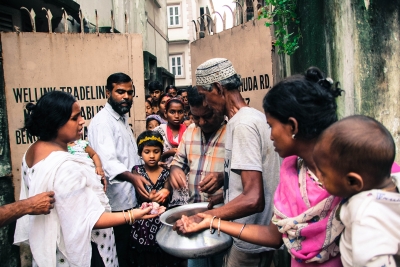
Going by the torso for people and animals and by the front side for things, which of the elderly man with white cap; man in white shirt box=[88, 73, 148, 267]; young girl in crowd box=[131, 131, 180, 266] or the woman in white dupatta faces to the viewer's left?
the elderly man with white cap

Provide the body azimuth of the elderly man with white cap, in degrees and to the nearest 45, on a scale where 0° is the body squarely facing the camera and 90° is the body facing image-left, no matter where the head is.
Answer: approximately 90°

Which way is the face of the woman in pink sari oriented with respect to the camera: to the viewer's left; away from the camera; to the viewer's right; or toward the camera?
to the viewer's left

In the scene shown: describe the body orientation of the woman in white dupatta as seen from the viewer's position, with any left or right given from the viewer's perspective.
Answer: facing to the right of the viewer

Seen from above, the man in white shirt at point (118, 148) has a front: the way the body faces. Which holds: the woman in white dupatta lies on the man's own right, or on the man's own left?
on the man's own right

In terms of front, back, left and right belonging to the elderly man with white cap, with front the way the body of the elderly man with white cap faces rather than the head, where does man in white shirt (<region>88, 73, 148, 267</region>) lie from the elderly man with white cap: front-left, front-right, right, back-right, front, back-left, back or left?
front-right

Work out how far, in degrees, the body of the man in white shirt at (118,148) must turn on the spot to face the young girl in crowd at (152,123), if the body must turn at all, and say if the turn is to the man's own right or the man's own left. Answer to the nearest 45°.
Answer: approximately 135° to the man's own left

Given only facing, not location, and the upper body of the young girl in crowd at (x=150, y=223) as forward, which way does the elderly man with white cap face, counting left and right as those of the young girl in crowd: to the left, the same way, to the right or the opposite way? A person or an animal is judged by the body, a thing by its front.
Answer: to the right

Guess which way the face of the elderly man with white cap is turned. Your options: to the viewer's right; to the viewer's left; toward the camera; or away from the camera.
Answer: to the viewer's left

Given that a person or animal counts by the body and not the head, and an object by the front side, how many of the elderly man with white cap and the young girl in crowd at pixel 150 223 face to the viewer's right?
0

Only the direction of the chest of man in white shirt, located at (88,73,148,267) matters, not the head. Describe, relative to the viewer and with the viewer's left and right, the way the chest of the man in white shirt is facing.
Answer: facing the viewer and to the right of the viewer

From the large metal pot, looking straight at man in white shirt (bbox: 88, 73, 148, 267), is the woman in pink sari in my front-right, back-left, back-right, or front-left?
back-right

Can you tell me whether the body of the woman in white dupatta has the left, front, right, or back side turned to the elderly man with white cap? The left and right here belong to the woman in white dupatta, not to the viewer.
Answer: front

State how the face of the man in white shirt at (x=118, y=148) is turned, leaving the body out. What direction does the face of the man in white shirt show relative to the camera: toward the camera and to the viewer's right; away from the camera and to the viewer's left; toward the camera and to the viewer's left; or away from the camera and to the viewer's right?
toward the camera and to the viewer's right
